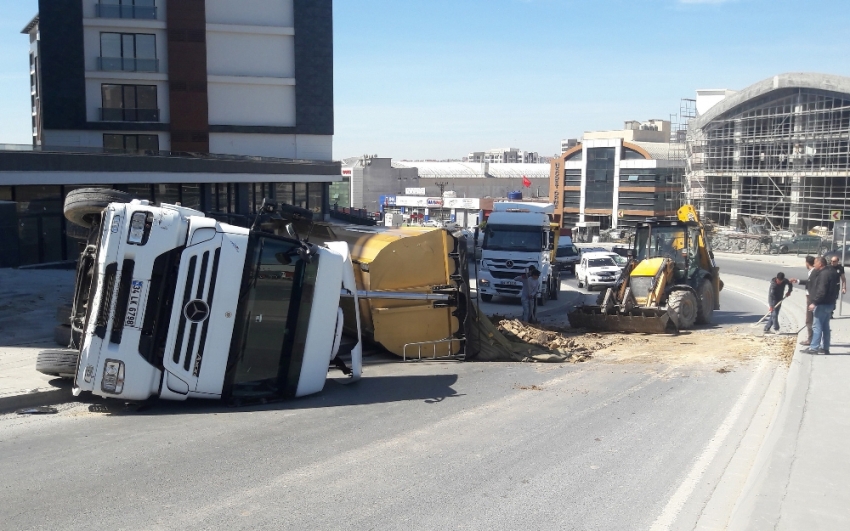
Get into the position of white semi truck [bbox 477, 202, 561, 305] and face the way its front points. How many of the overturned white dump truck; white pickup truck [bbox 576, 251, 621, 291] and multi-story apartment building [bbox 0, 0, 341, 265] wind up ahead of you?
1

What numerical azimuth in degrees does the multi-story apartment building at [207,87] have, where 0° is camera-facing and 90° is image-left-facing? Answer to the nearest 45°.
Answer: approximately 0°

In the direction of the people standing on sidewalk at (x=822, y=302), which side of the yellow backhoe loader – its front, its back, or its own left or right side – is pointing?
left

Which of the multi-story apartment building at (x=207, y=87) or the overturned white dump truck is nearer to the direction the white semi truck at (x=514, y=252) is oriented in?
the overturned white dump truck

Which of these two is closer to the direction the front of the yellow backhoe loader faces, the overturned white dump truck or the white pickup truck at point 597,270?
the overturned white dump truck

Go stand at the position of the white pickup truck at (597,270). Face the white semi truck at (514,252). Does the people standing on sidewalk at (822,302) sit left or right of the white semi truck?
left

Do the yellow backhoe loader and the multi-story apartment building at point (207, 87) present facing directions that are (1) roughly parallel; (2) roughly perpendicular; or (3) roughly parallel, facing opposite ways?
roughly perpendicular

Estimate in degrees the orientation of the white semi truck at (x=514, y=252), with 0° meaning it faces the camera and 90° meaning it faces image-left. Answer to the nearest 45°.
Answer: approximately 0°

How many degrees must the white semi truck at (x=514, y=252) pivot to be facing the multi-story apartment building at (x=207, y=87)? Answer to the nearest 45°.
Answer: approximately 135° to its right

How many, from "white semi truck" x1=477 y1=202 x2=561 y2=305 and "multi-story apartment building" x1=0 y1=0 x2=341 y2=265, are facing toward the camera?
2

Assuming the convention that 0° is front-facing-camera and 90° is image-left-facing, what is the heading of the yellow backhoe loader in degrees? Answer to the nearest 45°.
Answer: approximately 45°

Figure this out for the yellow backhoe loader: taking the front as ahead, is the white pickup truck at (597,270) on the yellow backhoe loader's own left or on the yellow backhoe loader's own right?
on the yellow backhoe loader's own right
